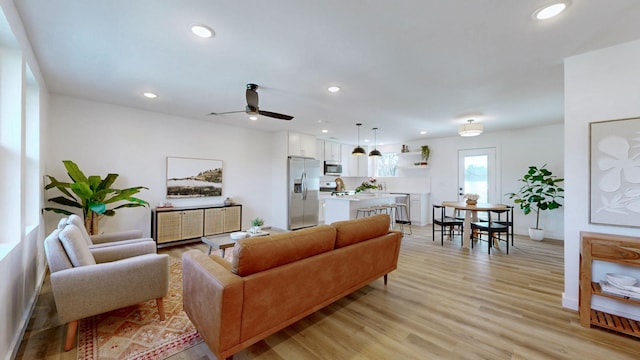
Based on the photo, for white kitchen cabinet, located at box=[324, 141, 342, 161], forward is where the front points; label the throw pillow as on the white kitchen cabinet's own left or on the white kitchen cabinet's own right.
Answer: on the white kitchen cabinet's own right

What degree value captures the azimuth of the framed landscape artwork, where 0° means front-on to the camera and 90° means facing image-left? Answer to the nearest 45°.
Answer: approximately 315°

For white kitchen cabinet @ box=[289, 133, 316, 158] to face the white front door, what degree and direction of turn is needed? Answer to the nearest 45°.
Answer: approximately 45° to its left

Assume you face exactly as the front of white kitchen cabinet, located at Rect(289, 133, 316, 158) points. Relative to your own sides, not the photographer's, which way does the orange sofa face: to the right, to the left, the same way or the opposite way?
the opposite way

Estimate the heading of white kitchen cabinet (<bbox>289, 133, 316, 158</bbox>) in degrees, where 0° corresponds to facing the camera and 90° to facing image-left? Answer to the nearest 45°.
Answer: approximately 315°

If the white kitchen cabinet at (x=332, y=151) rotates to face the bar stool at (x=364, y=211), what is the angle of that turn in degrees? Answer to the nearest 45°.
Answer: approximately 45° to its right
